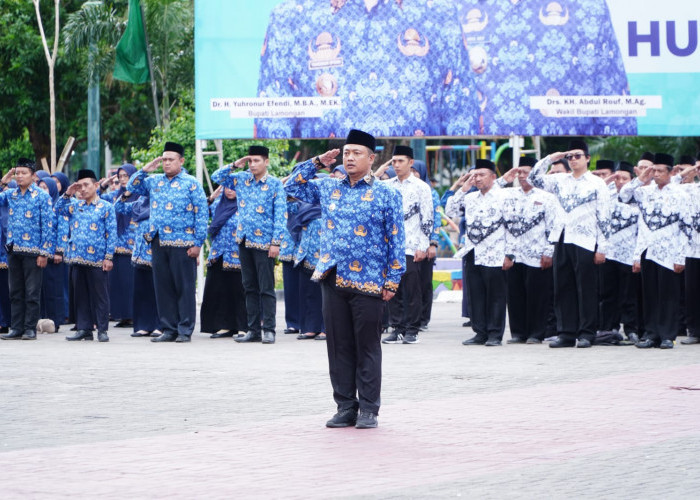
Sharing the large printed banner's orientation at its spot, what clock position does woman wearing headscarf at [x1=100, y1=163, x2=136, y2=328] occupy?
The woman wearing headscarf is roughly at 2 o'clock from the large printed banner.

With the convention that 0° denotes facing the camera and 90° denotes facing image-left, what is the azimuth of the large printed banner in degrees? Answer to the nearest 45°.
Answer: approximately 0°

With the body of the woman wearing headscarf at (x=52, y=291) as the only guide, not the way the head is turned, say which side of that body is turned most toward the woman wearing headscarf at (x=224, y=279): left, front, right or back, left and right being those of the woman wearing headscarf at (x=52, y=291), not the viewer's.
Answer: left

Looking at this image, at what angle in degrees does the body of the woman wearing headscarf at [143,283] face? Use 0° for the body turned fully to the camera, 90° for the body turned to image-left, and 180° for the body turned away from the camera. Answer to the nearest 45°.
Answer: approximately 0°

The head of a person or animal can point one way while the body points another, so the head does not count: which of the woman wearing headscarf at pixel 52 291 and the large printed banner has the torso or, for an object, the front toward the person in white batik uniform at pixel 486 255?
the large printed banner

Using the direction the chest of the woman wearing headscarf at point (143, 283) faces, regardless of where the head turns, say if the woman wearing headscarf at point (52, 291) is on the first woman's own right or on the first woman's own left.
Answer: on the first woman's own right

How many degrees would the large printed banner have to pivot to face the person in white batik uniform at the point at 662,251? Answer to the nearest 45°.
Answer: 0° — it already faces them
